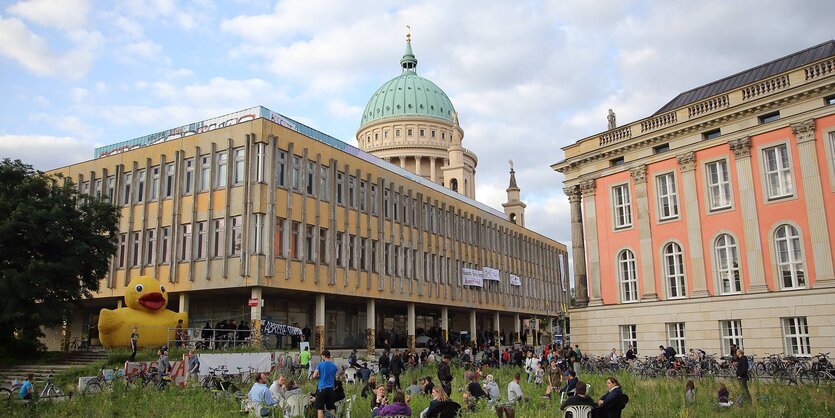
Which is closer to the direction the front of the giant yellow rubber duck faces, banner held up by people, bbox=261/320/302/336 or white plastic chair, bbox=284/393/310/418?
the white plastic chair

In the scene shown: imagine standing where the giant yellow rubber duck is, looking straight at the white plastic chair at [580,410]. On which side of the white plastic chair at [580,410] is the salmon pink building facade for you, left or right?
left

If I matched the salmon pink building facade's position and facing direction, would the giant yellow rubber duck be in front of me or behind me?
in front

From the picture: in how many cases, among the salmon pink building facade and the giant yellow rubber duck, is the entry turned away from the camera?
0

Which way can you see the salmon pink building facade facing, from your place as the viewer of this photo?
facing the viewer and to the left of the viewer

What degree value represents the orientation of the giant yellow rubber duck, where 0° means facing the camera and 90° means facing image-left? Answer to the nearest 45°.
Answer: approximately 315°

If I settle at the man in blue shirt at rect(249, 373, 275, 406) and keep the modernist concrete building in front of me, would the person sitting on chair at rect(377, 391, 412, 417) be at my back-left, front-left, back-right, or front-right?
back-right

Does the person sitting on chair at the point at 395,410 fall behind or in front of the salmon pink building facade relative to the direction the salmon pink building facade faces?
in front
